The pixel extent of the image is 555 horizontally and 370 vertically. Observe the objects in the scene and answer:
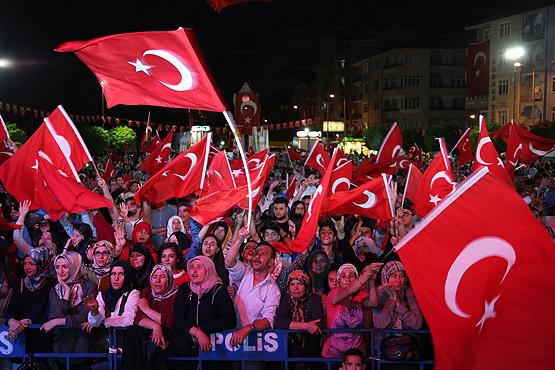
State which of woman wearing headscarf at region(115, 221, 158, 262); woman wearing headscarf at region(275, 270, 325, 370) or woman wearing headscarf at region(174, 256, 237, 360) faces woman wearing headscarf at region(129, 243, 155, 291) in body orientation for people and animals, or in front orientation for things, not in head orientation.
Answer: woman wearing headscarf at region(115, 221, 158, 262)

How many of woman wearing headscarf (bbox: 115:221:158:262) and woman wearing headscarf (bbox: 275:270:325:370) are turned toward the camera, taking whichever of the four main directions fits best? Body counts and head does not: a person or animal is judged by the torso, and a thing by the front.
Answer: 2

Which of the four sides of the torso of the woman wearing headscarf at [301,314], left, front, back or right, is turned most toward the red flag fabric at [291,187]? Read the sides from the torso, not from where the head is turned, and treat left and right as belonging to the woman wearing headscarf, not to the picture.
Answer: back

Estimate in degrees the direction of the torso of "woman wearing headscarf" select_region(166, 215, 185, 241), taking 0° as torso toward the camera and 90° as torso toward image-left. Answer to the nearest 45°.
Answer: approximately 315°

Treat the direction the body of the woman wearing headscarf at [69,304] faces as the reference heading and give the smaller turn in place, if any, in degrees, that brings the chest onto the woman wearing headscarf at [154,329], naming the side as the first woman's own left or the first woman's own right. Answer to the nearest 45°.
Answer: approximately 90° to the first woman's own left

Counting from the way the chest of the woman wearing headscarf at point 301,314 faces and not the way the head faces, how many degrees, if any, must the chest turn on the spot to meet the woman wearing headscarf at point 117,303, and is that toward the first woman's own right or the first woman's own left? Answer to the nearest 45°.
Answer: approximately 90° to the first woman's own right

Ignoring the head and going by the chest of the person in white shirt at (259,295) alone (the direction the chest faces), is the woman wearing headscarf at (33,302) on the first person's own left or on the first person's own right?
on the first person's own right

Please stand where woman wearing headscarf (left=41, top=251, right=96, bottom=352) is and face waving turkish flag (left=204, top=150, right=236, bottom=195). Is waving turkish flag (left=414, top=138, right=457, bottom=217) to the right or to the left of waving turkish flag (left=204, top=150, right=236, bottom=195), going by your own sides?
right
